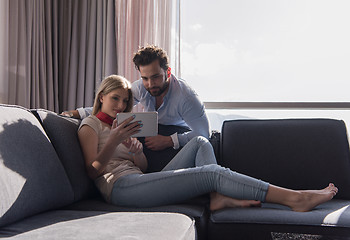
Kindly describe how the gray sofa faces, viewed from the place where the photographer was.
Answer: facing the viewer

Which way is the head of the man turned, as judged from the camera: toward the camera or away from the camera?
toward the camera

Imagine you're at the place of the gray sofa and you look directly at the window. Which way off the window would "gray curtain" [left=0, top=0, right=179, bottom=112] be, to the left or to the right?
left

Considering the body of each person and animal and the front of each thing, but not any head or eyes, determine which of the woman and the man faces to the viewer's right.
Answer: the woman

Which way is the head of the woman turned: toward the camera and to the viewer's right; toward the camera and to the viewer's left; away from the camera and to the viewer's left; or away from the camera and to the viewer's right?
toward the camera and to the viewer's right

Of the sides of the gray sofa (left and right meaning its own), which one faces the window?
back

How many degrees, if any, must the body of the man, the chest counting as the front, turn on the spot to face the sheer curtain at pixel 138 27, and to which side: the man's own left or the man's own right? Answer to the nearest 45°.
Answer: approximately 135° to the man's own right

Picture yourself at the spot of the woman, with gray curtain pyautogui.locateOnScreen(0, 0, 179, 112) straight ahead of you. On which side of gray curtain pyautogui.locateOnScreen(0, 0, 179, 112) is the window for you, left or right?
right

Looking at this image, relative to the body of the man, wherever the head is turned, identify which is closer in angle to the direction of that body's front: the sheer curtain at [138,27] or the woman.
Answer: the woman

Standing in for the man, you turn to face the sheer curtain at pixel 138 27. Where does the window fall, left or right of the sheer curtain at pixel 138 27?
right

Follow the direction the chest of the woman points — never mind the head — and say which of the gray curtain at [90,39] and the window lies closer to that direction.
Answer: the window

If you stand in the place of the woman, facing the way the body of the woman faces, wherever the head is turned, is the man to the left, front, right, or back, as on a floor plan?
left

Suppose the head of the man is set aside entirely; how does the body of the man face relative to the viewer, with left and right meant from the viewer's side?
facing the viewer and to the left of the viewer

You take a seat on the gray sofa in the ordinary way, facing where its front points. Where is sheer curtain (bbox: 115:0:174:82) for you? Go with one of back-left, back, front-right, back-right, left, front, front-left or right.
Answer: back

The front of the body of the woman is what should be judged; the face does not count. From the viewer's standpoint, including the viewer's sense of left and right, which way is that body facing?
facing to the right of the viewer
